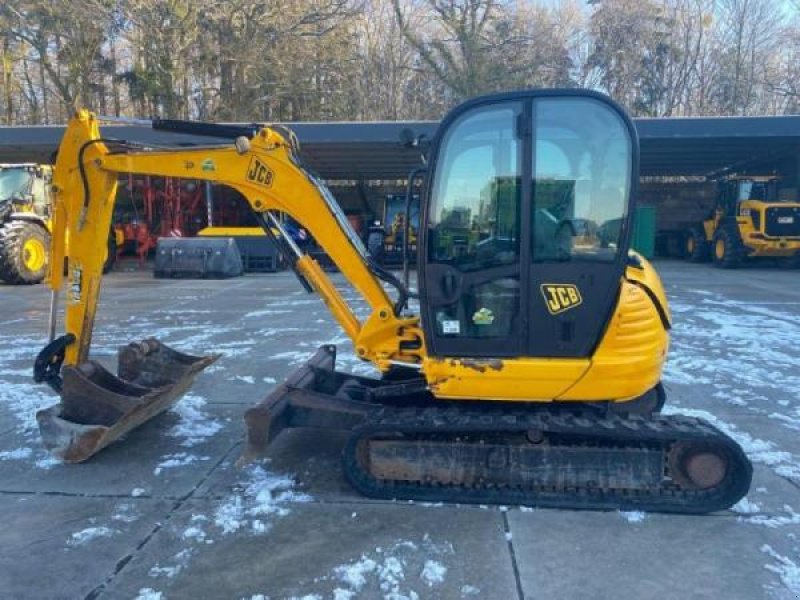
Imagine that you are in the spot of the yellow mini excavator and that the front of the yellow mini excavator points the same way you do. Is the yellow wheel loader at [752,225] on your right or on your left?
on your right

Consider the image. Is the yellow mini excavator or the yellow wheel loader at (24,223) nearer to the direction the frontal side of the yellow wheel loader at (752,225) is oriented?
the yellow wheel loader

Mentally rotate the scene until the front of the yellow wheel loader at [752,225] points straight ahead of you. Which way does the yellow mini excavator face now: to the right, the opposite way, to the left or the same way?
to the left

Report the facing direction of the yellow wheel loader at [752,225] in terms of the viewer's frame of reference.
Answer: facing away from the viewer and to the left of the viewer

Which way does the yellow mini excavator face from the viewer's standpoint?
to the viewer's left

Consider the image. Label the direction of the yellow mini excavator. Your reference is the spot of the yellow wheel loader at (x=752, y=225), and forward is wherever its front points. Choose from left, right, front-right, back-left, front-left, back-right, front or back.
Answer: back-left

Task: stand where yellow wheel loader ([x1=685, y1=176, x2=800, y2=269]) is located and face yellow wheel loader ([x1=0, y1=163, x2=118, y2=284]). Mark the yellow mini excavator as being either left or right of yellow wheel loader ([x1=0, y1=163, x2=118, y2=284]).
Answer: left

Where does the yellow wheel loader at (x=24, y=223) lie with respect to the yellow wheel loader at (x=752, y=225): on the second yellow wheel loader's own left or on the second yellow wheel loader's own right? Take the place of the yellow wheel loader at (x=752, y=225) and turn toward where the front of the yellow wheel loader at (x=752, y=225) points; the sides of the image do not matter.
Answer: on the second yellow wheel loader's own left
